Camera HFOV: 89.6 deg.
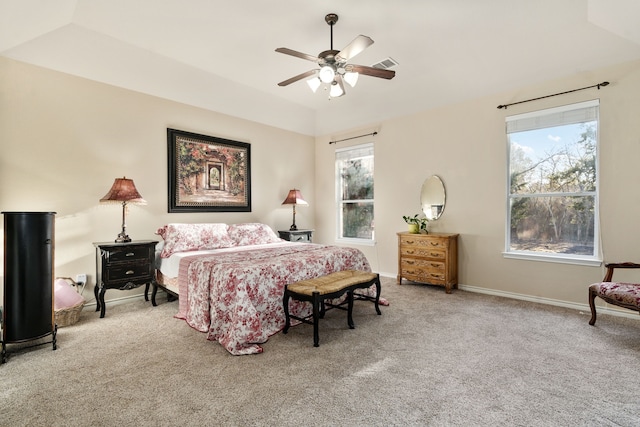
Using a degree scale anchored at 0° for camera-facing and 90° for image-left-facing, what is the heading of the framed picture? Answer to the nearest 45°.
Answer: approximately 315°

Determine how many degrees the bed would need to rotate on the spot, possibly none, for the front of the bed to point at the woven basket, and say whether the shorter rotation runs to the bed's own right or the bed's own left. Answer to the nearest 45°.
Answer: approximately 135° to the bed's own right

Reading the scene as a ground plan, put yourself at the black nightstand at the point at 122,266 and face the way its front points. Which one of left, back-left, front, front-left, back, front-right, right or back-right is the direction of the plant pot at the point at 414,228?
front-left

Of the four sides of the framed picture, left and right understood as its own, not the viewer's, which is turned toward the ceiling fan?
front

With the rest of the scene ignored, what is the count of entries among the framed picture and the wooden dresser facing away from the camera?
0

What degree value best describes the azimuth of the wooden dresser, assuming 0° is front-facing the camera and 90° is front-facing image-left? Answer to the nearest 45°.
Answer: approximately 45°

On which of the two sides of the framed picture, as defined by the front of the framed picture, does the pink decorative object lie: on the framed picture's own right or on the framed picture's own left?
on the framed picture's own right

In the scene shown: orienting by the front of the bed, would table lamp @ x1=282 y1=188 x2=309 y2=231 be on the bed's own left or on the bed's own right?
on the bed's own left

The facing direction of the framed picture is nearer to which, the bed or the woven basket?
the bed
